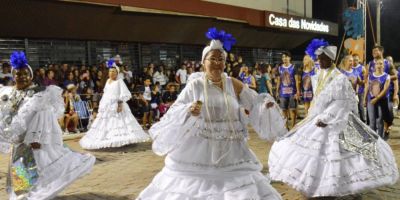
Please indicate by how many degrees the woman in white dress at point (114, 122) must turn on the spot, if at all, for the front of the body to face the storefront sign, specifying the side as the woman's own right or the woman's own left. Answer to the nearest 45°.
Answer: approximately 180°

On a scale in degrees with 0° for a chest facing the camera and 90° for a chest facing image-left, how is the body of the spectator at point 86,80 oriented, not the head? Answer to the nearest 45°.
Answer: approximately 0°

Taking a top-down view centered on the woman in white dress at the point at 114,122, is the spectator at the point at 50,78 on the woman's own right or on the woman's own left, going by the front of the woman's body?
on the woman's own right

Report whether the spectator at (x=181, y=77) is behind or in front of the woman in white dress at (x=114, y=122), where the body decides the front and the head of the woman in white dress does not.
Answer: behind

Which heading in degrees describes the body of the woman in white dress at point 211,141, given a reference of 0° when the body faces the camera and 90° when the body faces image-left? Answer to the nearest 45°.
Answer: approximately 0°

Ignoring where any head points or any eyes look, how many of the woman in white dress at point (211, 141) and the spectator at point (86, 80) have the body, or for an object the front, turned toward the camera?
2
